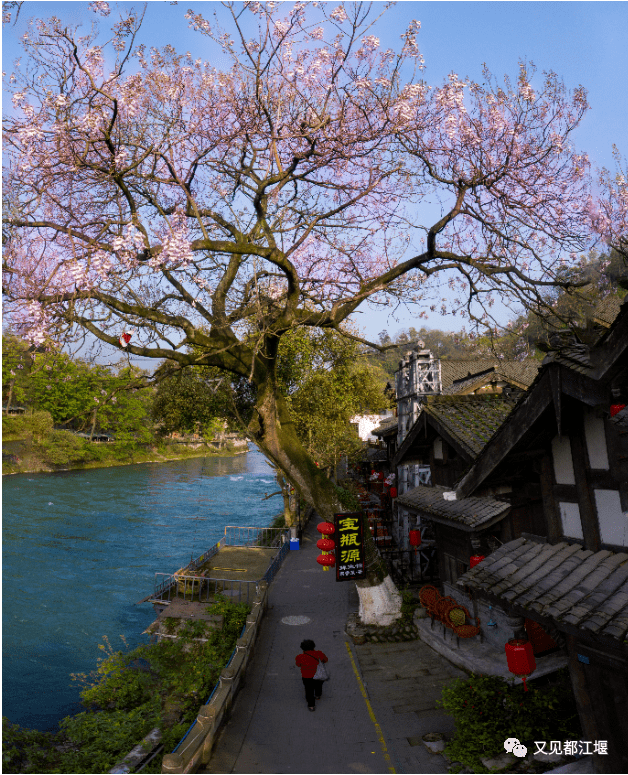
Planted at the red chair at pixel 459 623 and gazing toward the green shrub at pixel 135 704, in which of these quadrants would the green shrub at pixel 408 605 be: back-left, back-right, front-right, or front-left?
front-right

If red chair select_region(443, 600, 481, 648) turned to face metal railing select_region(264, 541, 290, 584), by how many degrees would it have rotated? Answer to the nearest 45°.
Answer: approximately 180°

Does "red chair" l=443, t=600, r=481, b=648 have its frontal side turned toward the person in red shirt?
no

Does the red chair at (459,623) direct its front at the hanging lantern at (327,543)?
no

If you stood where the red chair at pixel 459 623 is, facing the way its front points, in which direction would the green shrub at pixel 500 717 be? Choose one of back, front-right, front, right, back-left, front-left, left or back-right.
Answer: front-right

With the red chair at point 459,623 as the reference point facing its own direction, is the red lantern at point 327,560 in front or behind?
behind

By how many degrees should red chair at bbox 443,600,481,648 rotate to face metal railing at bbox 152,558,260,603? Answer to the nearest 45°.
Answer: approximately 180°

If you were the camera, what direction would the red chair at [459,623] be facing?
facing the viewer and to the right of the viewer
